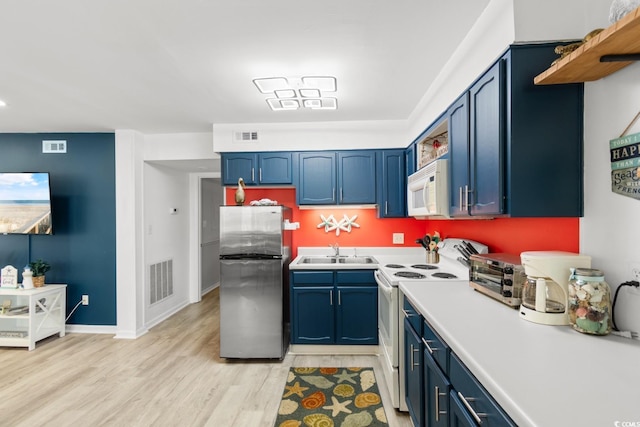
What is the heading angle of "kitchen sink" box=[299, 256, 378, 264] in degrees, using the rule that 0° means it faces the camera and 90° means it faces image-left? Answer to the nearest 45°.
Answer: approximately 0°

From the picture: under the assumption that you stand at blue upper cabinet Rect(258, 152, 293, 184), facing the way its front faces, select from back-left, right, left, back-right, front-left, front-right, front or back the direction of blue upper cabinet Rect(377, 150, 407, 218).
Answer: left

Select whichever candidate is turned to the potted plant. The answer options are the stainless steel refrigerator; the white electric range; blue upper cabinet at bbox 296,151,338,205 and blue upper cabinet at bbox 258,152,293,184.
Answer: the white electric range

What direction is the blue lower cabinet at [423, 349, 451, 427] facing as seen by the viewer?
to the viewer's left

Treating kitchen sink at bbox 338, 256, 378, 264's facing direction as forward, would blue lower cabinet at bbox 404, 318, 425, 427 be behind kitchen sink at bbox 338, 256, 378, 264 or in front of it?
in front

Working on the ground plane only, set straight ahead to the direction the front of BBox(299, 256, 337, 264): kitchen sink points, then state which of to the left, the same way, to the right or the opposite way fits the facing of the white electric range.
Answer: to the right
